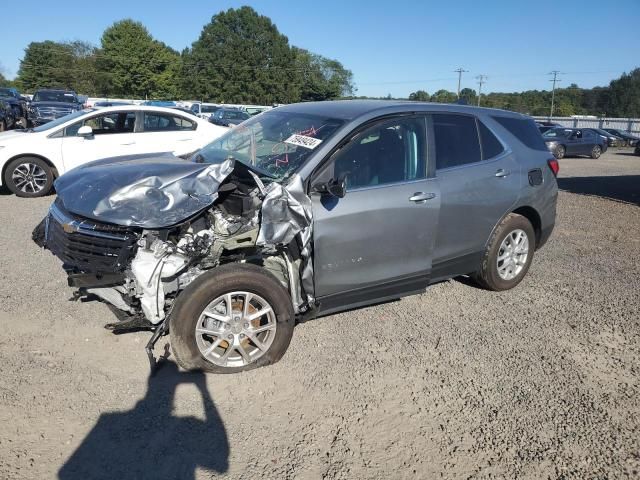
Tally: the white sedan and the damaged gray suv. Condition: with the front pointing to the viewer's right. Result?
0

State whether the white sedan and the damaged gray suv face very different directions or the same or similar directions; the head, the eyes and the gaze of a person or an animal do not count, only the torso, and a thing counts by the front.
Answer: same or similar directions

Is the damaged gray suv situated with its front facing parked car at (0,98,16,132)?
no

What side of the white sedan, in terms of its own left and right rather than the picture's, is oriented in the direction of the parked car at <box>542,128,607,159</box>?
back

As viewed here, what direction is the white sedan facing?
to the viewer's left

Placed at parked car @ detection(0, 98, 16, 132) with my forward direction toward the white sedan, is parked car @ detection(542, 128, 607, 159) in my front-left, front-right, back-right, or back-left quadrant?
front-left

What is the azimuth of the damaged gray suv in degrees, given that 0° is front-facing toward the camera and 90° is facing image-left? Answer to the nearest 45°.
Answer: approximately 45°

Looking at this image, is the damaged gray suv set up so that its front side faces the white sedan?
no

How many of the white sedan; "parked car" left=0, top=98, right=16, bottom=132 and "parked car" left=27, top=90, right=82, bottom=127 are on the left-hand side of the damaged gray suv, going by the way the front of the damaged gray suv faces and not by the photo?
0

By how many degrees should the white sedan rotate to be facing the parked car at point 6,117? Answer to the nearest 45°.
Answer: approximately 90° to its right

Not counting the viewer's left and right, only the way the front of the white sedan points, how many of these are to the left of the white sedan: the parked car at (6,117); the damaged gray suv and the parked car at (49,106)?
1

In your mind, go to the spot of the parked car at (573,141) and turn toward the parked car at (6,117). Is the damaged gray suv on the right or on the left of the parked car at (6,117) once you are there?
left

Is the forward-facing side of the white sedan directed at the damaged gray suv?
no

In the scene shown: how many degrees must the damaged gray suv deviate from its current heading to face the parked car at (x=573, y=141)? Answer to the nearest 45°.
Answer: approximately 180°

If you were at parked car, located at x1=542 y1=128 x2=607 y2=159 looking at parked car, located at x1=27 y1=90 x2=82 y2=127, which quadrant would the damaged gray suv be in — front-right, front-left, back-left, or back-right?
front-left

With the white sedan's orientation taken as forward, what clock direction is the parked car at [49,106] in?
The parked car is roughly at 3 o'clock from the white sedan.
